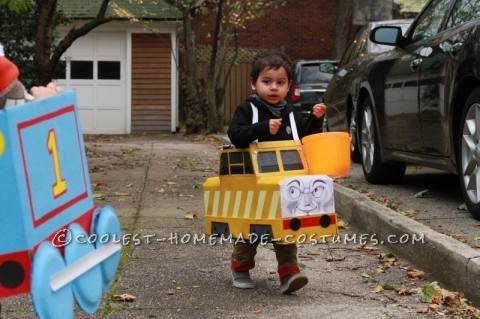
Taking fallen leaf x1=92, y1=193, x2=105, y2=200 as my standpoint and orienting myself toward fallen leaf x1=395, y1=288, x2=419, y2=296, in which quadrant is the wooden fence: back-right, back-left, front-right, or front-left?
back-left

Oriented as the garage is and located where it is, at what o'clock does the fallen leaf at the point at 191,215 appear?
The fallen leaf is roughly at 12 o'clock from the garage.

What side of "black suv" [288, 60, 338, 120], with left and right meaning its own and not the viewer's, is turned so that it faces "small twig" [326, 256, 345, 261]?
back

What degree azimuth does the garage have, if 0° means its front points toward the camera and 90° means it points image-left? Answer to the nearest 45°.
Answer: approximately 0°

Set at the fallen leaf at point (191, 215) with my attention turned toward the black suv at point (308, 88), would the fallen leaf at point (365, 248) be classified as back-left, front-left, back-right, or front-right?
back-right

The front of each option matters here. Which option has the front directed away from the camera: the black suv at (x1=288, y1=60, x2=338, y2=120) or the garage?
the black suv

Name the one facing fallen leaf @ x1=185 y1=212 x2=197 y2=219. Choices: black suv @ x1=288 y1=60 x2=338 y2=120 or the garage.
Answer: the garage

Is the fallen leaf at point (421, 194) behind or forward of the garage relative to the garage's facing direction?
forward

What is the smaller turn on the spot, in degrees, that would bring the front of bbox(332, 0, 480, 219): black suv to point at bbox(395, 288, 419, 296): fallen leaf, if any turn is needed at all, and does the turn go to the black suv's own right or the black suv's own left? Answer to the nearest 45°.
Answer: approximately 135° to the black suv's own left

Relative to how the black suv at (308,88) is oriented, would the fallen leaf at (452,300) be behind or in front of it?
behind

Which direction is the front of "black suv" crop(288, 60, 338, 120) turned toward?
away from the camera

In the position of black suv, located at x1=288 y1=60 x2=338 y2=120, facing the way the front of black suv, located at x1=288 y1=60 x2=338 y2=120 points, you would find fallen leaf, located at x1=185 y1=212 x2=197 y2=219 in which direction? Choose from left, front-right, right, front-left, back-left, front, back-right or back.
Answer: back

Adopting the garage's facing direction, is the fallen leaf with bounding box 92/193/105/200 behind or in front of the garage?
in front

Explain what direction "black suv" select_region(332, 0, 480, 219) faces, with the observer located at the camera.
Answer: facing away from the viewer and to the left of the viewer

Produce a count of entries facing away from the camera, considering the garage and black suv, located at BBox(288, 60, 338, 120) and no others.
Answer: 1

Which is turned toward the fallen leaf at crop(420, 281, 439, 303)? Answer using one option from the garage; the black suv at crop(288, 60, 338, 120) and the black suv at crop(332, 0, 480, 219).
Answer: the garage

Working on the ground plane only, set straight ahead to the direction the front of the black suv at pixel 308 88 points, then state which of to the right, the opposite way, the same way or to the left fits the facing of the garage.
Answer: the opposite way

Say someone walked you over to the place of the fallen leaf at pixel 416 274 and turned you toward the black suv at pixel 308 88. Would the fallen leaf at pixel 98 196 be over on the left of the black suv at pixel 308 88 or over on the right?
left

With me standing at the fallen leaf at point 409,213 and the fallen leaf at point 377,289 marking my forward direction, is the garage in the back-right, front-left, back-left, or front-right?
back-right
